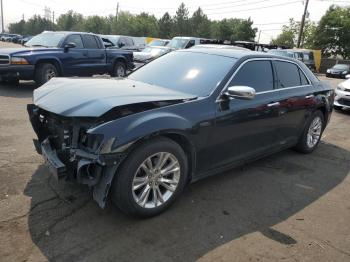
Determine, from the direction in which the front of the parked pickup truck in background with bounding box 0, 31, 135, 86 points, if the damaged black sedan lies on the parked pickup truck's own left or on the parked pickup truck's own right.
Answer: on the parked pickup truck's own left

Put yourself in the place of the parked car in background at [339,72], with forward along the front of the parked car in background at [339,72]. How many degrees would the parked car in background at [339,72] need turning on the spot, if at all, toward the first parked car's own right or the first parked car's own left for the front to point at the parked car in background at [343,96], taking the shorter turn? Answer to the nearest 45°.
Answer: approximately 45° to the first parked car's own left

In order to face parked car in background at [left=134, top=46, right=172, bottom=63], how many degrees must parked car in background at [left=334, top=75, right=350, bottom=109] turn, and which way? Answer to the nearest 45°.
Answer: approximately 90° to its right

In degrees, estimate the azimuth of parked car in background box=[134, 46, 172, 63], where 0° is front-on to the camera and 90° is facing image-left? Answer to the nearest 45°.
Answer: approximately 45°

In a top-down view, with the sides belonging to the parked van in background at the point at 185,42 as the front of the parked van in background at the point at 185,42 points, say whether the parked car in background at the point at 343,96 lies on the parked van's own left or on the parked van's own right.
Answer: on the parked van's own left

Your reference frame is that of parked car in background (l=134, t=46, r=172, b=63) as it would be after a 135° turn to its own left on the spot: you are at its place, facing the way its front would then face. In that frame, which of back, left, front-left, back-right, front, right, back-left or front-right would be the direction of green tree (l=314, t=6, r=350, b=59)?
front-left

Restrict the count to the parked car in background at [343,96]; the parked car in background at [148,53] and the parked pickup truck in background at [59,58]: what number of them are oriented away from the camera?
0

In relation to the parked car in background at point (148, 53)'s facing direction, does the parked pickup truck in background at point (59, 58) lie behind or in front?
in front

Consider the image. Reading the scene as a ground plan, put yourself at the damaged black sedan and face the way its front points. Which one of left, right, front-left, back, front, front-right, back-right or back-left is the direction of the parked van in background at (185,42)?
back-right

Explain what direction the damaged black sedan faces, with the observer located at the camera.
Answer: facing the viewer and to the left of the viewer
